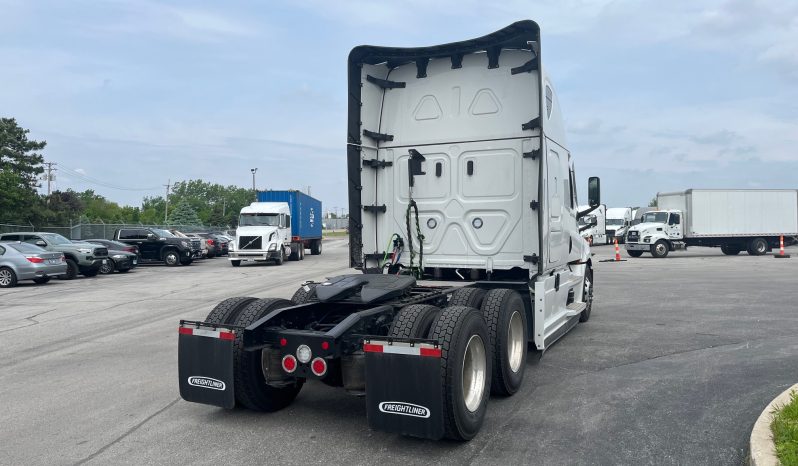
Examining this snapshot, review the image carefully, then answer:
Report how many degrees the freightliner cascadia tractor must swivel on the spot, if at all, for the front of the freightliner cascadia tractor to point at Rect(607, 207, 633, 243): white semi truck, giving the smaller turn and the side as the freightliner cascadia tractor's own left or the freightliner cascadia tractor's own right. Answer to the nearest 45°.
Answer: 0° — it already faces it

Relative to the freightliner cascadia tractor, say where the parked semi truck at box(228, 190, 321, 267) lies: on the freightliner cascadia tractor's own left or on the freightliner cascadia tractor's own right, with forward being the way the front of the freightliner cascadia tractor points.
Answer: on the freightliner cascadia tractor's own left

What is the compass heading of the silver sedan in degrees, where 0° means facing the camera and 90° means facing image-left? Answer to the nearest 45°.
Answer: approximately 135°

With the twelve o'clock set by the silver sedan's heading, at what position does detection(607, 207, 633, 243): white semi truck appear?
The white semi truck is roughly at 4 o'clock from the silver sedan.

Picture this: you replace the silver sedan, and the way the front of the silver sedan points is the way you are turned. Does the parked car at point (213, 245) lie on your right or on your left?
on your right

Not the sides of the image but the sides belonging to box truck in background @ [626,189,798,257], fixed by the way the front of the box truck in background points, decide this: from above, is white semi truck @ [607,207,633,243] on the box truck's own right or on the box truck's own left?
on the box truck's own right

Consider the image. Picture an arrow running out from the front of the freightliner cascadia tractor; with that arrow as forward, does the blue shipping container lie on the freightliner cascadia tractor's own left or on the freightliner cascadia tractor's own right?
on the freightliner cascadia tractor's own left

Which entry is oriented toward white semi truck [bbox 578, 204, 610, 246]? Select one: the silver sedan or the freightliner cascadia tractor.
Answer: the freightliner cascadia tractor

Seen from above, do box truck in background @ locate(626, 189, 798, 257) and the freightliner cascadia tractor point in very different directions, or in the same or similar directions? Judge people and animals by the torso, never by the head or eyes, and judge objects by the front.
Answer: very different directions

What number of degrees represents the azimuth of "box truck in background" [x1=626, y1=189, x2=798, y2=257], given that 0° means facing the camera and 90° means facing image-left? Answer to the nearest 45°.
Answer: approximately 45°

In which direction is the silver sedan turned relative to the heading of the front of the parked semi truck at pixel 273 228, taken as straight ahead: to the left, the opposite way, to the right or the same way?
to the right

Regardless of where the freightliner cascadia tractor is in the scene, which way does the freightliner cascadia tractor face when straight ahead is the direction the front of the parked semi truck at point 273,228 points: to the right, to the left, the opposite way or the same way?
the opposite way

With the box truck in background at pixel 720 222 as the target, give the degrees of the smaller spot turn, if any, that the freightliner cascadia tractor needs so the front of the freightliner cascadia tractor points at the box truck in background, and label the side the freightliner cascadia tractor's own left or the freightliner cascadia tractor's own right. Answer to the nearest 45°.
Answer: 0° — it already faces it
